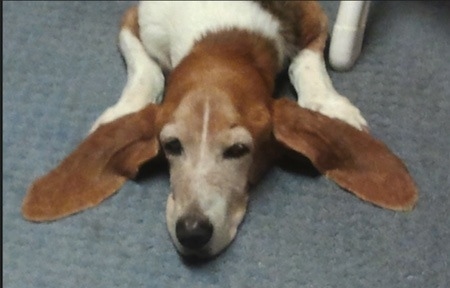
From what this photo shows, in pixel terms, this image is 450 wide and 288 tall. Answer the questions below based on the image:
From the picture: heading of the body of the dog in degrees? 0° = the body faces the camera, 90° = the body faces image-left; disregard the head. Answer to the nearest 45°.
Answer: approximately 0°
